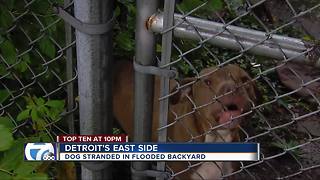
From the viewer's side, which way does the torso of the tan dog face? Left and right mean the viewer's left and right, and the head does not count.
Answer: facing the viewer and to the right of the viewer
